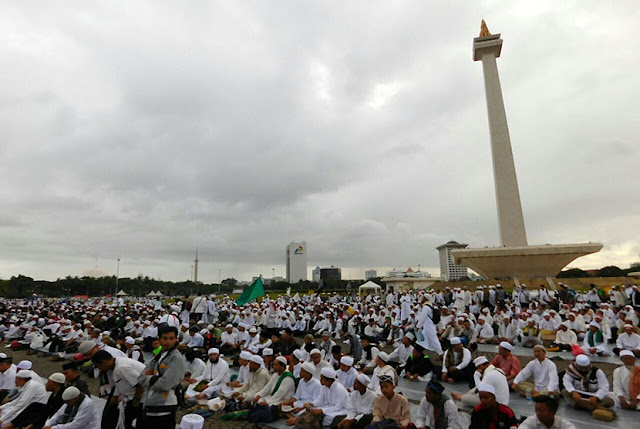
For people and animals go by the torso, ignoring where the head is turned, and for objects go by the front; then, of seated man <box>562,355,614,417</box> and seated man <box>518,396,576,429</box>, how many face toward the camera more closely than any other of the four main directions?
2

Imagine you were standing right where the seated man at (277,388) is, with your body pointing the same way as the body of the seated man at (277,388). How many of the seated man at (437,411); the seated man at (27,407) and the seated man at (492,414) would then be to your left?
2

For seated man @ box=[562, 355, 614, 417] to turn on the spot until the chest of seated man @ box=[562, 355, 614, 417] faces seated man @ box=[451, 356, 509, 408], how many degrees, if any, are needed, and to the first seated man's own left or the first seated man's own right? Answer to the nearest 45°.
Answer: approximately 45° to the first seated man's own right

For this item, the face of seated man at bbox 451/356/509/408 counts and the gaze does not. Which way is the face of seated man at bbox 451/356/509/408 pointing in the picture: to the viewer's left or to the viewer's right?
to the viewer's left

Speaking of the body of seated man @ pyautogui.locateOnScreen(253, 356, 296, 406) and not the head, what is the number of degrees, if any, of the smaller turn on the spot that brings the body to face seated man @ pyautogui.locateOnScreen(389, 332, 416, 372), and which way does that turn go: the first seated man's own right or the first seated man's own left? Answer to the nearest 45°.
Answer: approximately 180°

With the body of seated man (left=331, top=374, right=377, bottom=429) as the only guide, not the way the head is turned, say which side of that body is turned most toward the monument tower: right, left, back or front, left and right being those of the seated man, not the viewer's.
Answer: back

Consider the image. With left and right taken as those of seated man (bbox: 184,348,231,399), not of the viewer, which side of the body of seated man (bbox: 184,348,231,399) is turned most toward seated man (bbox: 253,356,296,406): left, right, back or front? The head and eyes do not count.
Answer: left

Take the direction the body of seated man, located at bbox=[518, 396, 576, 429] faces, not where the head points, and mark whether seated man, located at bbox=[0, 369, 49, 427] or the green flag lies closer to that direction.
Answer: the seated man

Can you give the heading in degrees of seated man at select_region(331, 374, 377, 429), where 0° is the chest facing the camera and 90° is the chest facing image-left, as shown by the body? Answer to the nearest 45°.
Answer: approximately 45°
